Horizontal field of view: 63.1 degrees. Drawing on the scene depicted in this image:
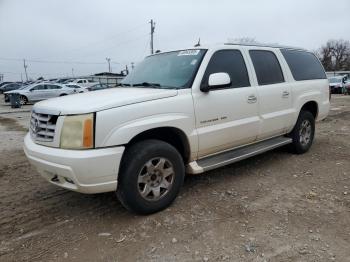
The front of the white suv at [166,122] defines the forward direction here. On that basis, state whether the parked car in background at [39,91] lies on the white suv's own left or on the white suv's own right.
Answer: on the white suv's own right

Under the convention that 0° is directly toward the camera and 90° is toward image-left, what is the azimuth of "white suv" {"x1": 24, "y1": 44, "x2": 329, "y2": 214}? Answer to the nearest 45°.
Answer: approximately 45°

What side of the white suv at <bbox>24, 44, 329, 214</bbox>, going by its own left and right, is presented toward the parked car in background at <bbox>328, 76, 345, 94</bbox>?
back
